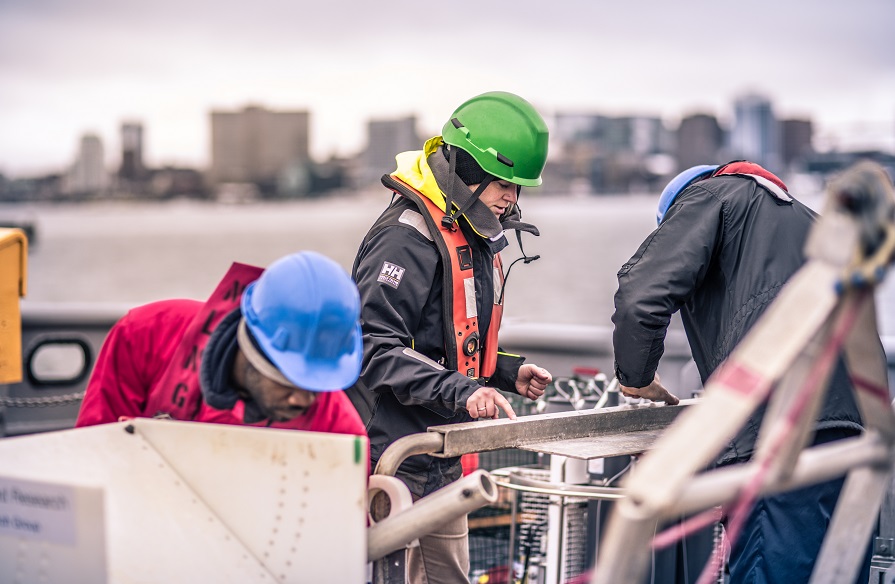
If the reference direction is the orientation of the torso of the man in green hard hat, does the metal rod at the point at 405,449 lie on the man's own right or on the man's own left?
on the man's own right

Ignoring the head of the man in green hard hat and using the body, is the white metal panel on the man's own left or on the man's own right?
on the man's own right

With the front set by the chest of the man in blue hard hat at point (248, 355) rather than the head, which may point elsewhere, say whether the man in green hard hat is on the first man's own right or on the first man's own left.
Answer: on the first man's own left

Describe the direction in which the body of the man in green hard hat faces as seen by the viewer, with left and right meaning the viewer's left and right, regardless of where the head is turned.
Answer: facing the viewer and to the right of the viewer

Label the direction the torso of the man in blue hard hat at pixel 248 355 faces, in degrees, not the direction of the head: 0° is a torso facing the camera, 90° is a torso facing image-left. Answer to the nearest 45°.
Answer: approximately 315°

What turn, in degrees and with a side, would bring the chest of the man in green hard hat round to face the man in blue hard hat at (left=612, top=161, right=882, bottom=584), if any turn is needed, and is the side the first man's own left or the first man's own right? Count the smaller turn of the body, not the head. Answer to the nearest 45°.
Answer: approximately 45° to the first man's own left

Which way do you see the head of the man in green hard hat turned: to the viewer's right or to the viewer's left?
to the viewer's right

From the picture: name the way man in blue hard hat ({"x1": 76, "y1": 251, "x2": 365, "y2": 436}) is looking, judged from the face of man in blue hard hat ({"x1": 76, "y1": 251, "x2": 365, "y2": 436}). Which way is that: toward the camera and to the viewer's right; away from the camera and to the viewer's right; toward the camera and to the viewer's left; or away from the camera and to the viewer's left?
toward the camera and to the viewer's right

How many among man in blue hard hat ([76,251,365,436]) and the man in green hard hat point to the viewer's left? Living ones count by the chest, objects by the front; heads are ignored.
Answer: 0
